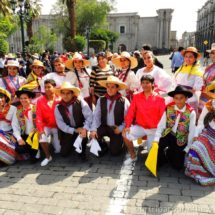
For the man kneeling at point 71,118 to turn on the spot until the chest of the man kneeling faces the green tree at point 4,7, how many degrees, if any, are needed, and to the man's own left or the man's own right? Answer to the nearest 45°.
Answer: approximately 180°

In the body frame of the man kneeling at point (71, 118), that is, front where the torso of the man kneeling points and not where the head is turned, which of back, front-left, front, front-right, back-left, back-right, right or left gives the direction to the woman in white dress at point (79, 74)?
back

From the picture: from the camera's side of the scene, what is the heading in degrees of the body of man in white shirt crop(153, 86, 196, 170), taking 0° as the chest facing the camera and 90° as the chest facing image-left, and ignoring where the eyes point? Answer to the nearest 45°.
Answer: approximately 0°

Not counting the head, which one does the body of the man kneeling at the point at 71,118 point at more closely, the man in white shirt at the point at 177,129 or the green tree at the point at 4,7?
the man in white shirt

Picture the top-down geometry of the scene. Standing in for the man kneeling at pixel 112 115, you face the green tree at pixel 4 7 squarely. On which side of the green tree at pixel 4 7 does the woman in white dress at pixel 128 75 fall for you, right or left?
right

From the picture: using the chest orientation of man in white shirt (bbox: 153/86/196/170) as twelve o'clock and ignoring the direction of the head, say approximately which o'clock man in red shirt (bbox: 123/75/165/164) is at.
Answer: The man in red shirt is roughly at 4 o'clock from the man in white shirt.

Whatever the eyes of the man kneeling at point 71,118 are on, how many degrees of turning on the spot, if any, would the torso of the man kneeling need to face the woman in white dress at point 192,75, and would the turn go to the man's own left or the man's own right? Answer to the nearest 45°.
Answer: approximately 90° to the man's own left

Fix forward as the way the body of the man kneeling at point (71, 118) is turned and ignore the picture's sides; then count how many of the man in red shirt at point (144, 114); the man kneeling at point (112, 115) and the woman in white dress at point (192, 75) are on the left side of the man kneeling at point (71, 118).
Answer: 3

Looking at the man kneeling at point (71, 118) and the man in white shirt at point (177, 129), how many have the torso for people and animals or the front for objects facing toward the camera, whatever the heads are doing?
2
